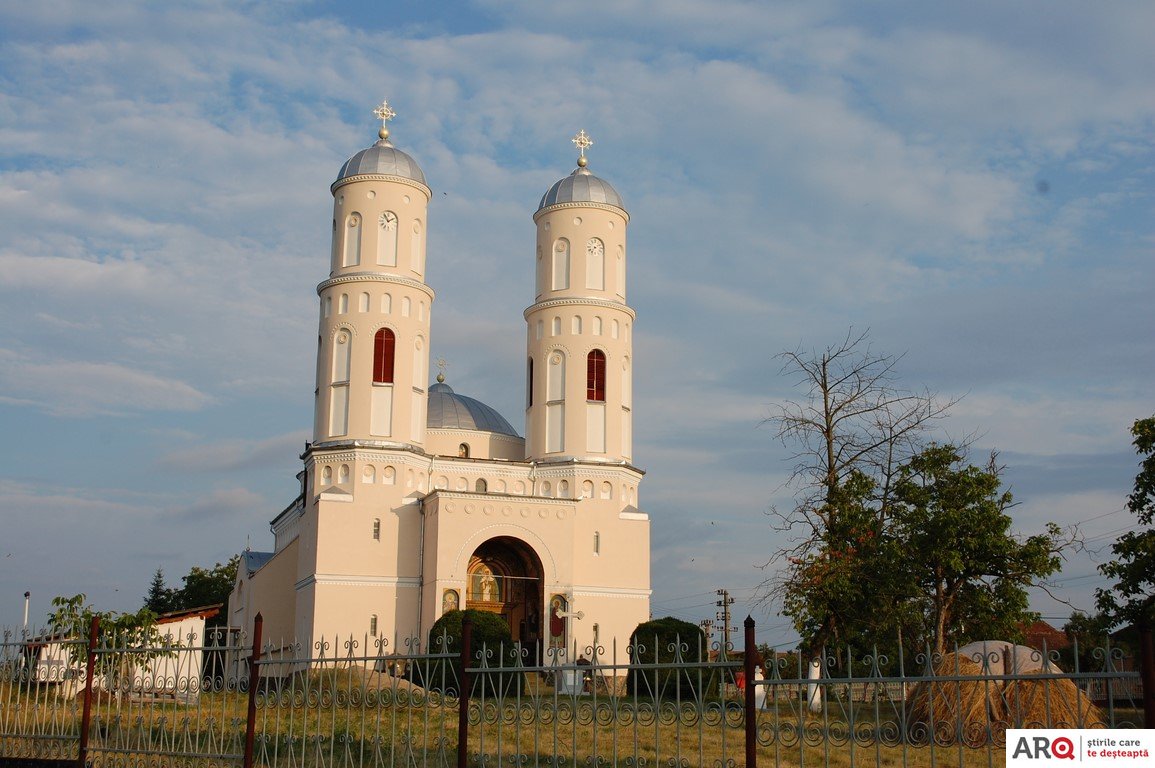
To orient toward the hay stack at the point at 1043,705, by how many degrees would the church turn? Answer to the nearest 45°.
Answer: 0° — it already faces it

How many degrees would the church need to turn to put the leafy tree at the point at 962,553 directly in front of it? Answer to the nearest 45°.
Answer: approximately 45° to its left

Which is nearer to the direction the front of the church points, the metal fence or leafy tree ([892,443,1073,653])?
the metal fence

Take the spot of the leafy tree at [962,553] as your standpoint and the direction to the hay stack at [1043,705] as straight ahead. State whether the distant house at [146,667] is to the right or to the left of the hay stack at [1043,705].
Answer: right

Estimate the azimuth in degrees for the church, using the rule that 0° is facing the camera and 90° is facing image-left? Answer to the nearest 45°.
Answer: approximately 0°

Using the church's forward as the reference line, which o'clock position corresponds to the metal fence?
The metal fence is roughly at 12 o'clock from the church.
